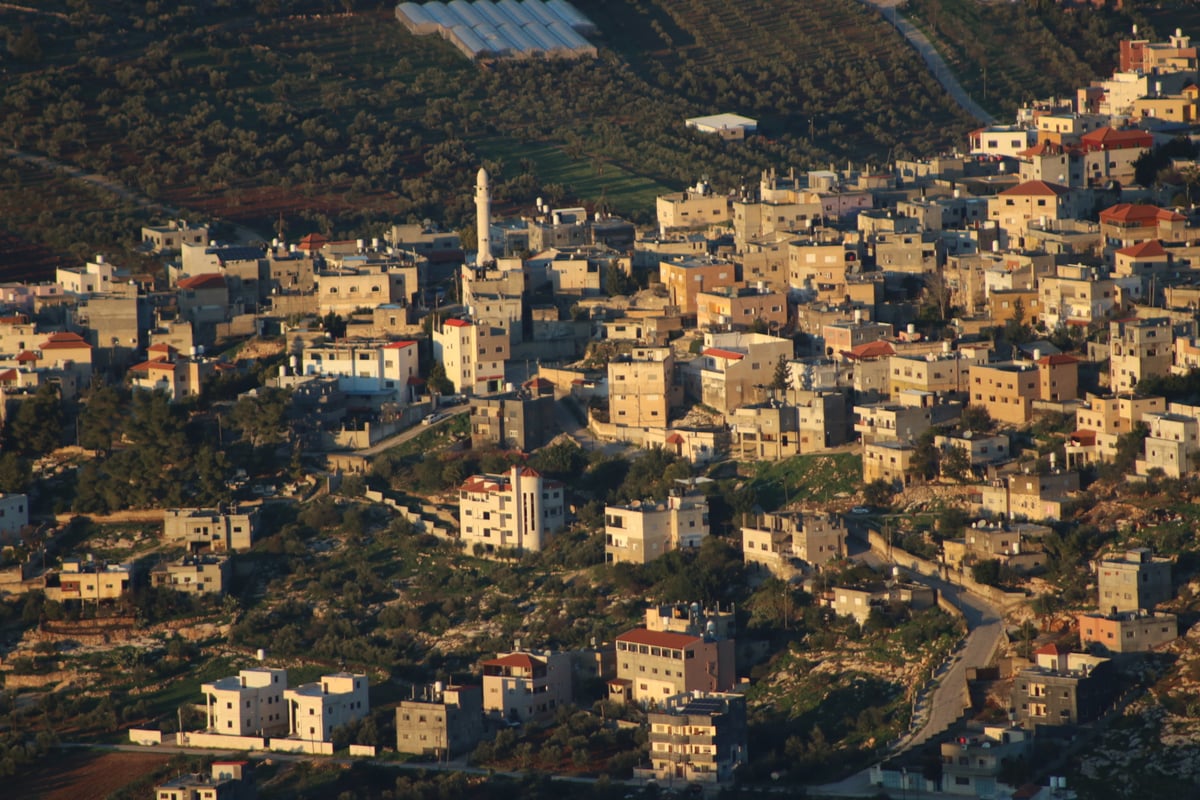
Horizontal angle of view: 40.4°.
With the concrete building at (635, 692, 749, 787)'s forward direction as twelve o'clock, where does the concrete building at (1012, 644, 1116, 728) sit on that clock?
the concrete building at (1012, 644, 1116, 728) is roughly at 9 o'clock from the concrete building at (635, 692, 749, 787).

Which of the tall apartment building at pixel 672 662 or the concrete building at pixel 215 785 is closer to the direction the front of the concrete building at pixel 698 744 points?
the concrete building

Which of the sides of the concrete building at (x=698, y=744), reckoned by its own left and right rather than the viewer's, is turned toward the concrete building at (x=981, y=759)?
left

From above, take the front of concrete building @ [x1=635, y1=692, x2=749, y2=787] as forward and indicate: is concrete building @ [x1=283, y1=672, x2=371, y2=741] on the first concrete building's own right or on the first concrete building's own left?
on the first concrete building's own right

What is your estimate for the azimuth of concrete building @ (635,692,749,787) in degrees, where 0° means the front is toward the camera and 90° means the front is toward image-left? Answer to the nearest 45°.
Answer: approximately 0°

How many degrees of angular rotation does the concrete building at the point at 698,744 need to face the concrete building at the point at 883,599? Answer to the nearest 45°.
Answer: approximately 135° to its left

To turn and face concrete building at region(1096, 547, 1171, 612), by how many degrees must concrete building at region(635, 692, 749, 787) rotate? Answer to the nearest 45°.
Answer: approximately 90° to its left

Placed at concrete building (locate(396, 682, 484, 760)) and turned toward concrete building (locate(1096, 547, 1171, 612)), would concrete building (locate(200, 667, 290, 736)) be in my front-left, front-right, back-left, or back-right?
back-left
